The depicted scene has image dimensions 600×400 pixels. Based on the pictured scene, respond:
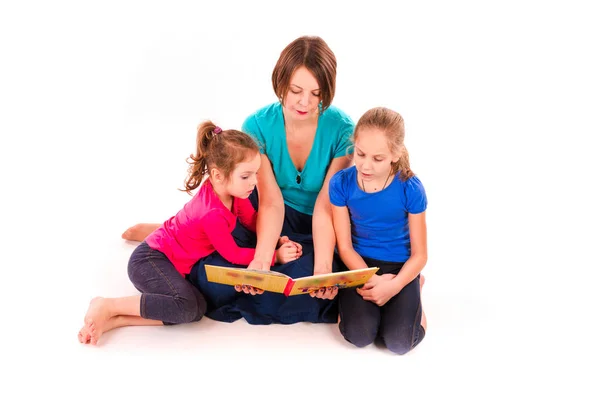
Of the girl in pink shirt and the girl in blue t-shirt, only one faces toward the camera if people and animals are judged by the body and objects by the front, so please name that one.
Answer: the girl in blue t-shirt

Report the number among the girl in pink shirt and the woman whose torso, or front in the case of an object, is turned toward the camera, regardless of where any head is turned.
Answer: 1

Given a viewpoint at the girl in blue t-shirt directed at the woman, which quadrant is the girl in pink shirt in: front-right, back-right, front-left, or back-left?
front-left

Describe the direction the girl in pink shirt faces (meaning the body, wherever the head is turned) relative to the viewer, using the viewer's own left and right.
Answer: facing to the right of the viewer

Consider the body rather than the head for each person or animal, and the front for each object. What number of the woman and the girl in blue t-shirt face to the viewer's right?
0

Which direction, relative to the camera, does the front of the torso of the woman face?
toward the camera

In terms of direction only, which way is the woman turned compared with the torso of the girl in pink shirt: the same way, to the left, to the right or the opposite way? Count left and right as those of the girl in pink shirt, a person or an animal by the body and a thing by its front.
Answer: to the right

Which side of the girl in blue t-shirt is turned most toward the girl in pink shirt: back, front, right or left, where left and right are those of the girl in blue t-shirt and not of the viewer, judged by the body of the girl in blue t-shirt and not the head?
right

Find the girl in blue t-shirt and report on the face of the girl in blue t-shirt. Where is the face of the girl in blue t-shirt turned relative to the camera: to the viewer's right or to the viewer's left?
to the viewer's left

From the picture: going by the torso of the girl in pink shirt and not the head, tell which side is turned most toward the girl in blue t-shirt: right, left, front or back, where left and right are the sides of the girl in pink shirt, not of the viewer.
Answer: front

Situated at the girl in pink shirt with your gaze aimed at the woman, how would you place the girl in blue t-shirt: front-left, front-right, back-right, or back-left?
front-right

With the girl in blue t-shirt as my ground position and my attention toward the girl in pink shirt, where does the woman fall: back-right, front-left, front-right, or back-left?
front-right

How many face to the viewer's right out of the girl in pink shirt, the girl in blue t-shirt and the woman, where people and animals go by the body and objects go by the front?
1

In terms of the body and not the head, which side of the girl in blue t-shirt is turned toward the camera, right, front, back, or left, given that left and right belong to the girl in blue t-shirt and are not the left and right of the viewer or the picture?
front

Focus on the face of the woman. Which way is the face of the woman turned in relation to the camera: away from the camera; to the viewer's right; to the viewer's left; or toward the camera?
toward the camera

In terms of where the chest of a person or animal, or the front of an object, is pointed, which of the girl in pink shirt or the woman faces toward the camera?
the woman
